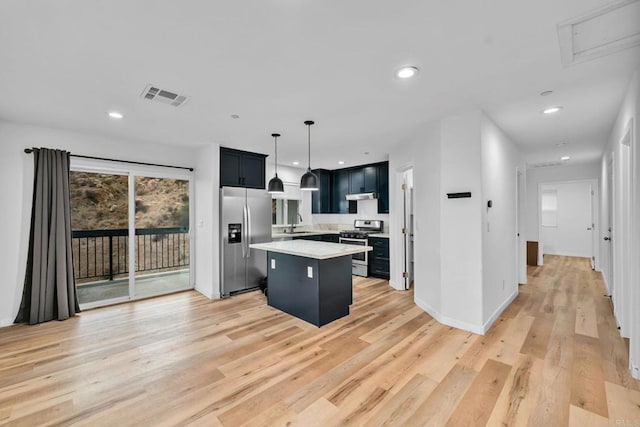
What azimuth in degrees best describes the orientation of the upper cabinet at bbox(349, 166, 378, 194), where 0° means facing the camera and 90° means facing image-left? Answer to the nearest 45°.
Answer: approximately 45°

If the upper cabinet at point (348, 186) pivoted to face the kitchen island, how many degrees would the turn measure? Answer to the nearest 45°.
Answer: approximately 45° to its left

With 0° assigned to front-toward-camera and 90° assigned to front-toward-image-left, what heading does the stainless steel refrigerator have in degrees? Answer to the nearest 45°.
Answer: approximately 315°

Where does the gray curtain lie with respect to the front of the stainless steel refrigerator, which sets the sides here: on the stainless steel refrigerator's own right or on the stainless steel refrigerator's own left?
on the stainless steel refrigerator's own right

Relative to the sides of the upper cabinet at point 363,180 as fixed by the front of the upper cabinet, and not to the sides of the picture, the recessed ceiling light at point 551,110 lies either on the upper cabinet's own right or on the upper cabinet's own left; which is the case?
on the upper cabinet's own left
